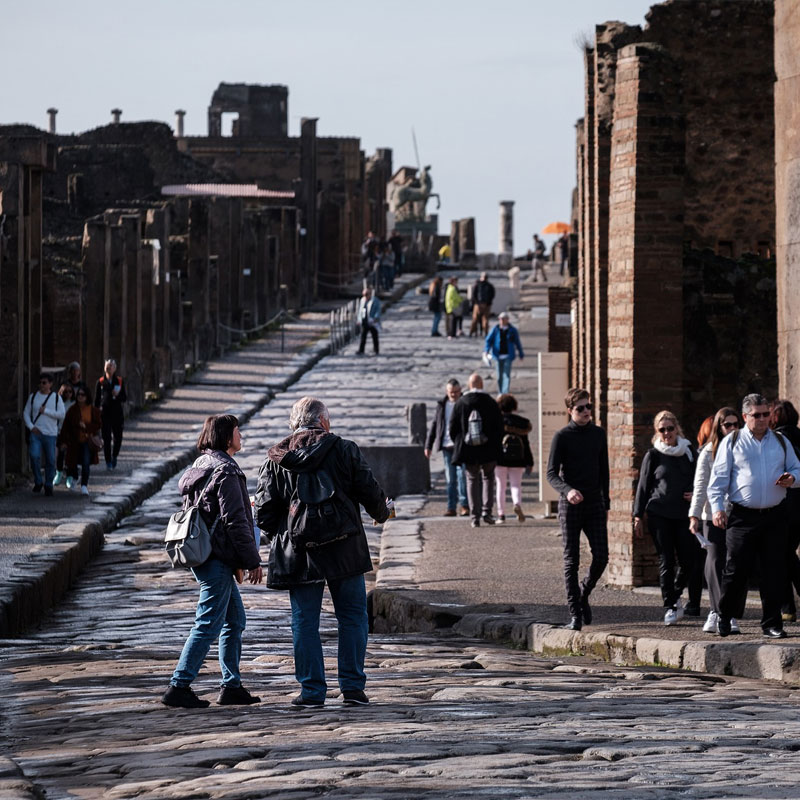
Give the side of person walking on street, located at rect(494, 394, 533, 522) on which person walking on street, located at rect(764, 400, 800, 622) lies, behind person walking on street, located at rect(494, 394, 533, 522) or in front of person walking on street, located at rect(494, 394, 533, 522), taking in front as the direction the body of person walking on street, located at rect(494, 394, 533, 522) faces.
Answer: behind

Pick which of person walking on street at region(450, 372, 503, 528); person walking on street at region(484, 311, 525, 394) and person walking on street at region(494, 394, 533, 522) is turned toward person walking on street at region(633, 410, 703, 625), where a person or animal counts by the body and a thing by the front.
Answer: person walking on street at region(484, 311, 525, 394)

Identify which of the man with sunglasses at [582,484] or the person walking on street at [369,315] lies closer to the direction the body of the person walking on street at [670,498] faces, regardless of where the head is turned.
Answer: the man with sunglasses

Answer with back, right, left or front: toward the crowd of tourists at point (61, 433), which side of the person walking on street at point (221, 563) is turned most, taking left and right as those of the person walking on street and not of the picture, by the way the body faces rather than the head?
left

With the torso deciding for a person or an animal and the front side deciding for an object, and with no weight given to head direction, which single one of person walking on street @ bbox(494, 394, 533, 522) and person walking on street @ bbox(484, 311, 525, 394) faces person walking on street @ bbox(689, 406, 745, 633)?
person walking on street @ bbox(484, 311, 525, 394)

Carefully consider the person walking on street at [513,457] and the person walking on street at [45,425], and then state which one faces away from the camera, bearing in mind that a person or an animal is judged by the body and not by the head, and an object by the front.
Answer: the person walking on street at [513,457]

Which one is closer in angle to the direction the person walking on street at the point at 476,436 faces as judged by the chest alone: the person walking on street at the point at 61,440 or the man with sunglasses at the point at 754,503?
the person walking on street

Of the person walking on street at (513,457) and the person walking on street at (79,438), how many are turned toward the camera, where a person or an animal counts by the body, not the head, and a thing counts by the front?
1

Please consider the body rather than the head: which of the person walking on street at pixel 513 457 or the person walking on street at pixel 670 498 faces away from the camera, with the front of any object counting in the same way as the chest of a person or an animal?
the person walking on street at pixel 513 457

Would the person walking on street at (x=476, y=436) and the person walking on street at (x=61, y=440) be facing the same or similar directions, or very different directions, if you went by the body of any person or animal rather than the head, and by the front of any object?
very different directions

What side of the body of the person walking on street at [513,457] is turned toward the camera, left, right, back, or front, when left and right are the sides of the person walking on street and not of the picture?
back

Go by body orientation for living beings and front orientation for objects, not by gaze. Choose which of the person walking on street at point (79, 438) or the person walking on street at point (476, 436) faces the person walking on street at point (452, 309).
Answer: the person walking on street at point (476, 436)
